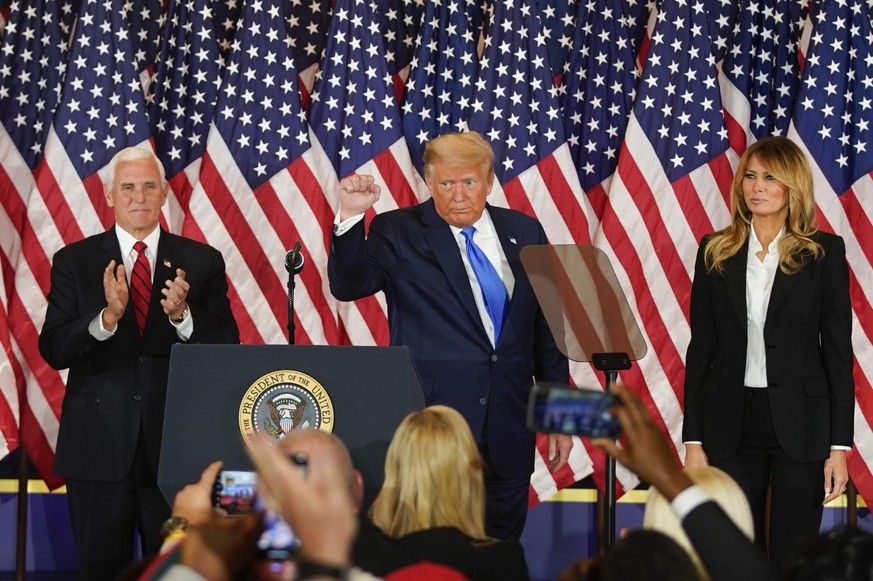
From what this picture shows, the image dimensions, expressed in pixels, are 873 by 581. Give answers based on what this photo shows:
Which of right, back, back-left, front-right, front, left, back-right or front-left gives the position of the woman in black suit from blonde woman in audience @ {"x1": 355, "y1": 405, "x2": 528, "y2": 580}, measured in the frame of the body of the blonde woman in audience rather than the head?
front-right

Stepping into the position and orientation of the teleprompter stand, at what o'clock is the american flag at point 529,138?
The american flag is roughly at 1 o'clock from the teleprompter stand.

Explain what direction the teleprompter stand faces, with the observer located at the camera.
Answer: facing away from the viewer and to the left of the viewer

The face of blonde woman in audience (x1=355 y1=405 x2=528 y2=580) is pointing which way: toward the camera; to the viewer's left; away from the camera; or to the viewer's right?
away from the camera

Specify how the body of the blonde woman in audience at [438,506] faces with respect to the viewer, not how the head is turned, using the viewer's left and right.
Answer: facing away from the viewer

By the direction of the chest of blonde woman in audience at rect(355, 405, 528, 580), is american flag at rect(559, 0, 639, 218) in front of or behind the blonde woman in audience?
in front

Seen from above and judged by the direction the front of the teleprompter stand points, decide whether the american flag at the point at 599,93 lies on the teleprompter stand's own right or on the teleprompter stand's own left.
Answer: on the teleprompter stand's own right

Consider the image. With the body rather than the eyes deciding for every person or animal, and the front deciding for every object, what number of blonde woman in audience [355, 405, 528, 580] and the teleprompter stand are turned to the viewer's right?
0

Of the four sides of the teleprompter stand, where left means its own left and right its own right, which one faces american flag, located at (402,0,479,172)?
front

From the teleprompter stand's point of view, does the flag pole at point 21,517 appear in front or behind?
in front
